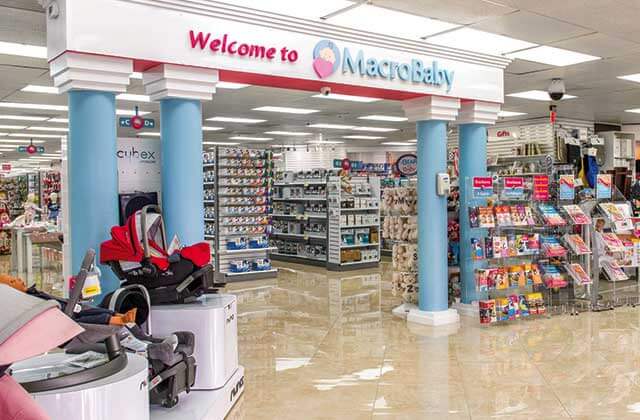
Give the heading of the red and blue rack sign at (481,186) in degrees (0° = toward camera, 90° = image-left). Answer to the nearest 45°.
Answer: approximately 0°

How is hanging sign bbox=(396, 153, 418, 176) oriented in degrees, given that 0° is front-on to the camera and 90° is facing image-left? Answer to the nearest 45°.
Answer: approximately 0°

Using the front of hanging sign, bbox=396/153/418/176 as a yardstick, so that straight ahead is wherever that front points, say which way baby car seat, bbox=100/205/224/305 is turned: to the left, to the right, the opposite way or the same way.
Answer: to the left

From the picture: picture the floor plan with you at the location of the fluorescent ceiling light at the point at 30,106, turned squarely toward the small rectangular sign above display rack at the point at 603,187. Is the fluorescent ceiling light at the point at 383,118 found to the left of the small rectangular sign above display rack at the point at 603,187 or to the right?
left

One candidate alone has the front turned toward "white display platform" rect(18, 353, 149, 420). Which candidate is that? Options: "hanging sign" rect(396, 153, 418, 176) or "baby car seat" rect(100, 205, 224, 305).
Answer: the hanging sign

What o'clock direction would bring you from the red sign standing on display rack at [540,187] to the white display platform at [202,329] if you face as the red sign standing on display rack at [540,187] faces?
The white display platform is roughly at 1 o'clock from the red sign standing on display rack.

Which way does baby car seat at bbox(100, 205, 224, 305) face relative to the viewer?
to the viewer's right
